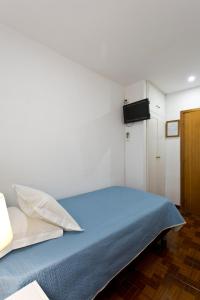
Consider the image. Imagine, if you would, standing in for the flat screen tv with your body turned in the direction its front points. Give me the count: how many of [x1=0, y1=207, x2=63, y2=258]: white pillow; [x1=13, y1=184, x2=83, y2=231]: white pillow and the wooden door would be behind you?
1

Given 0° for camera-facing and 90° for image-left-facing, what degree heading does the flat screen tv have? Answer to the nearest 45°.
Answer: approximately 45°

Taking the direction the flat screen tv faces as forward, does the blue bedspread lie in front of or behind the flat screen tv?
in front

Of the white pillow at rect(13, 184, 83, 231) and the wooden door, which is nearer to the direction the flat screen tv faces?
the white pillow

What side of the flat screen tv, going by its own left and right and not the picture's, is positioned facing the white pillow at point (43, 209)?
front

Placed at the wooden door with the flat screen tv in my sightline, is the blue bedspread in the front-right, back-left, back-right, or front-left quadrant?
front-left

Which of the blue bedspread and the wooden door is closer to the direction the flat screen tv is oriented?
the blue bedspread
